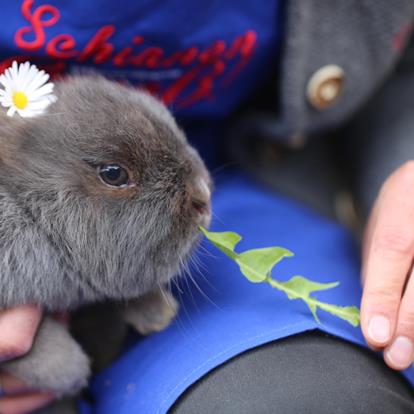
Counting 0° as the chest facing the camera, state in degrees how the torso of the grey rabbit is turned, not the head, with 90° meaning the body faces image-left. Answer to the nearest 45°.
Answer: approximately 270°
